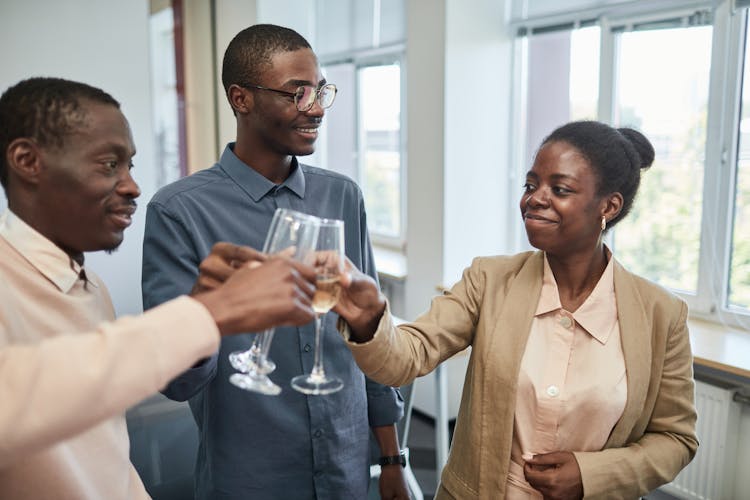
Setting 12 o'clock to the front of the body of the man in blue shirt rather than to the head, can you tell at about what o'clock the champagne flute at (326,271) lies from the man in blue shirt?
The champagne flute is roughly at 1 o'clock from the man in blue shirt.

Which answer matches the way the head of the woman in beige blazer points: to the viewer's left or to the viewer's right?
to the viewer's left

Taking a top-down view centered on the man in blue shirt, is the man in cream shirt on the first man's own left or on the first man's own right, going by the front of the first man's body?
on the first man's own right

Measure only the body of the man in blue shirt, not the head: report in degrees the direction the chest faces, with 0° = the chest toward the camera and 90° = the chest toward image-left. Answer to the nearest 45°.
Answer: approximately 315°

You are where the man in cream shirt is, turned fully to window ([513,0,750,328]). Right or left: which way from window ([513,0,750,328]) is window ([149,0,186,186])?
left

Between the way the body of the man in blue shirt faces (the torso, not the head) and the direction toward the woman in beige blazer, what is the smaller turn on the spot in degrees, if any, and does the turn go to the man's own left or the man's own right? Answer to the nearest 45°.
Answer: approximately 45° to the man's own left

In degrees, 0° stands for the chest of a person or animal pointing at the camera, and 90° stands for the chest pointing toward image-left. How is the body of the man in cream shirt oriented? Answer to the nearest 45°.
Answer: approximately 270°

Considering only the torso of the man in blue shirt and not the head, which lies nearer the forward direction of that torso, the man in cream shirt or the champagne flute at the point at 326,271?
the champagne flute

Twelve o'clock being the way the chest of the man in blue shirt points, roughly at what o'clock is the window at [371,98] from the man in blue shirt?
The window is roughly at 8 o'clock from the man in blue shirt.

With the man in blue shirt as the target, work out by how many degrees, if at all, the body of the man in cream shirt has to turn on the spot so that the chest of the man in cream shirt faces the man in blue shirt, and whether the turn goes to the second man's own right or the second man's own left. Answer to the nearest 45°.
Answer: approximately 45° to the second man's own left
